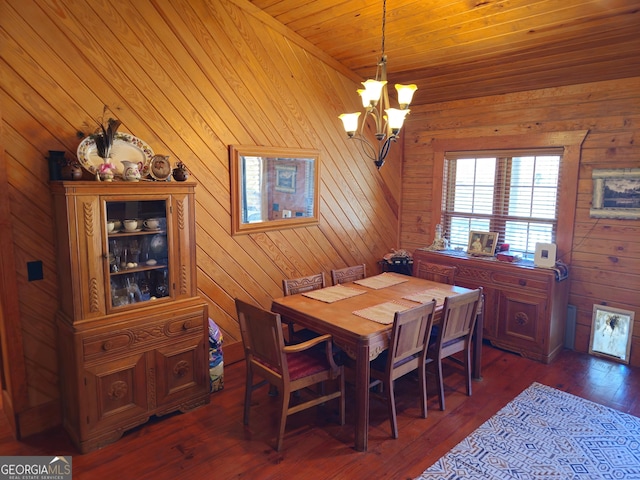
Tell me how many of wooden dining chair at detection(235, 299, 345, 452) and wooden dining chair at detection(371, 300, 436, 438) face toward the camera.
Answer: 0

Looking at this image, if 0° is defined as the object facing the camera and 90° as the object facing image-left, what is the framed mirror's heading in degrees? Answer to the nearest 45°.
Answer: approximately 315°

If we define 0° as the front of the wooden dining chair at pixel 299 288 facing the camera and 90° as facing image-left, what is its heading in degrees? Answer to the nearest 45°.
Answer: approximately 315°

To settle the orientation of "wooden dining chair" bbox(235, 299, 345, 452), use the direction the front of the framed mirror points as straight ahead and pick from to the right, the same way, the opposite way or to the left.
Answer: to the left

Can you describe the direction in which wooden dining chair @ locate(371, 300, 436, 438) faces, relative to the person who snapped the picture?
facing away from the viewer and to the left of the viewer

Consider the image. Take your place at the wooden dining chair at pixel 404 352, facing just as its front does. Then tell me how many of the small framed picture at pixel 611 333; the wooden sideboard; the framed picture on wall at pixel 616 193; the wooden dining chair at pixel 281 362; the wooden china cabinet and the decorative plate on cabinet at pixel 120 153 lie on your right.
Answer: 3

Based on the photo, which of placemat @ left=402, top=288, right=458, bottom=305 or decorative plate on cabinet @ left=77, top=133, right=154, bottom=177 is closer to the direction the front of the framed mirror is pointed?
the placemat

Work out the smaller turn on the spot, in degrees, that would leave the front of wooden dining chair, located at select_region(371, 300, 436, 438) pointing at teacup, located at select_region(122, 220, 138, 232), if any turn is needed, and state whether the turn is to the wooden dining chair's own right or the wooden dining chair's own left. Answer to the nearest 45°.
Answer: approximately 45° to the wooden dining chair's own left

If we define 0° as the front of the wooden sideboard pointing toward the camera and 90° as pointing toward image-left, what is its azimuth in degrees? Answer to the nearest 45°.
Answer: approximately 45°

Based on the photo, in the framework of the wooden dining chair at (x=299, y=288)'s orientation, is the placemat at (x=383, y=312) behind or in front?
in front

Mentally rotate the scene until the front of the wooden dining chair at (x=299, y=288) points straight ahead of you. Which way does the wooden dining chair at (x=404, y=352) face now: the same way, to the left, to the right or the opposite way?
the opposite way

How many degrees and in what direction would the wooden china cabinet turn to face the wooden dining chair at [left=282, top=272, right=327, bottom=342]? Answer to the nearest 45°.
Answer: approximately 45° to its left
